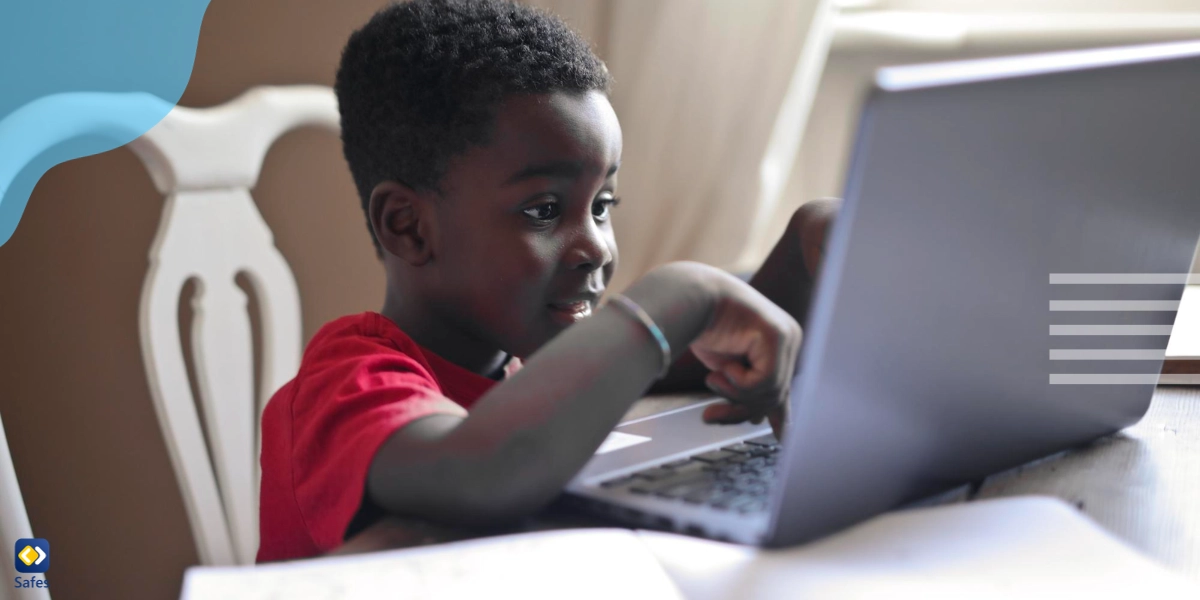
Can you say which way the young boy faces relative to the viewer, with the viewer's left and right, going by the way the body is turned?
facing the viewer and to the right of the viewer

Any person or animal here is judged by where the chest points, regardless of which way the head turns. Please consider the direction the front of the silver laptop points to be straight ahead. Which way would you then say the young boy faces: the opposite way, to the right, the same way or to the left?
the opposite way

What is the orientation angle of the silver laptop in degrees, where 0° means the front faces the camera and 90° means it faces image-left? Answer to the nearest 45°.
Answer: approximately 135°
